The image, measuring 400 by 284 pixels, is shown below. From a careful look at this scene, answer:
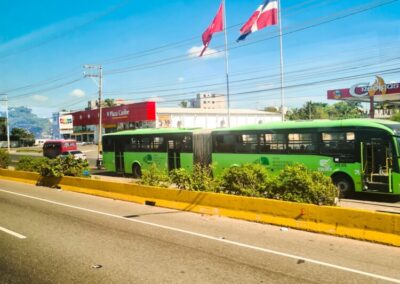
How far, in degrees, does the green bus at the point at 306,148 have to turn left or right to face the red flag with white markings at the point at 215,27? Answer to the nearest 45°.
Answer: approximately 135° to its left

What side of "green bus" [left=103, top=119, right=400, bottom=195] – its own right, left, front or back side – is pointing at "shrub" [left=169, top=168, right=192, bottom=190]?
right

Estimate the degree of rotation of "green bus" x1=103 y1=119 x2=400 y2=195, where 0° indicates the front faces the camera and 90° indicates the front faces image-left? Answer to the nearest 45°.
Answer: approximately 315°

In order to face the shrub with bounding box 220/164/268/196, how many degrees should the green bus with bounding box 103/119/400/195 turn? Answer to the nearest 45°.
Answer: approximately 90° to its right

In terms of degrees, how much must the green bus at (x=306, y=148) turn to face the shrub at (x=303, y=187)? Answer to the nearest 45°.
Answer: approximately 45° to its right

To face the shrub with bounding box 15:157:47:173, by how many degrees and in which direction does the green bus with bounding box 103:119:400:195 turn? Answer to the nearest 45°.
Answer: approximately 135° to its right

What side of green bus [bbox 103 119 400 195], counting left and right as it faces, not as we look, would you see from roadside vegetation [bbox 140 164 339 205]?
right

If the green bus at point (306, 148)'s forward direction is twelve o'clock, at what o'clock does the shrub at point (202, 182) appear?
The shrub is roughly at 3 o'clock from the green bus.
